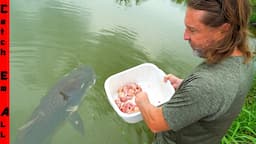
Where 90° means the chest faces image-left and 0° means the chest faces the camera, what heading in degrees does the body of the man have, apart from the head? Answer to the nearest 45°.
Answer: approximately 90°

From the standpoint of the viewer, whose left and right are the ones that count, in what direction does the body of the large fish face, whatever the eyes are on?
facing away from the viewer and to the right of the viewer

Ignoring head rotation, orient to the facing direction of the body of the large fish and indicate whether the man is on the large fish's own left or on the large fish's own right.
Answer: on the large fish's own right

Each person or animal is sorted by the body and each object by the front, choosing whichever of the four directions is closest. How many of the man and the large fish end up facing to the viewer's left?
1
